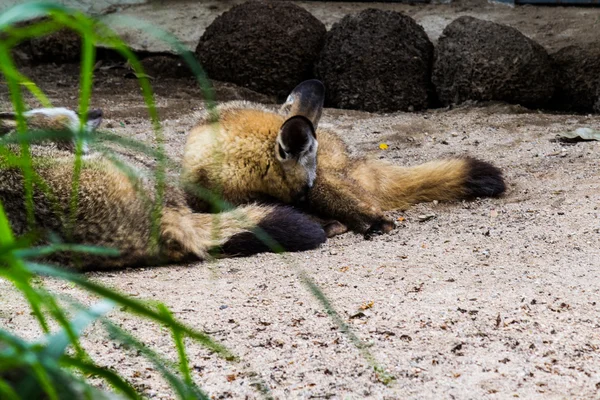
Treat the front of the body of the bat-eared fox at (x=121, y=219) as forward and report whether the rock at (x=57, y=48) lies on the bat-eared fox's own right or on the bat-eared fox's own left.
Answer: on the bat-eared fox's own right

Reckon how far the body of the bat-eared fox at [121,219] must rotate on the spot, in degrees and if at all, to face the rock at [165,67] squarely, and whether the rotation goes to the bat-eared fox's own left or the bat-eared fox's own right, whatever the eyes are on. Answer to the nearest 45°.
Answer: approximately 90° to the bat-eared fox's own right

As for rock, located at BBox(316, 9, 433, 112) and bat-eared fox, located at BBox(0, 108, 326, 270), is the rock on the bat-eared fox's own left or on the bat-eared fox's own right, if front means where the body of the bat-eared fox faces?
on the bat-eared fox's own right

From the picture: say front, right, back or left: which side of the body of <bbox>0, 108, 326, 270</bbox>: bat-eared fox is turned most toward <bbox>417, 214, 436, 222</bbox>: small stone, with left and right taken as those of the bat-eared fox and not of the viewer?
back

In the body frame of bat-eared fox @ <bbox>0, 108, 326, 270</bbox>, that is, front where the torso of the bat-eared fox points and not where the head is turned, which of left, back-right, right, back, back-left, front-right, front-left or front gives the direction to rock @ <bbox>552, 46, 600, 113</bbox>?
back-right

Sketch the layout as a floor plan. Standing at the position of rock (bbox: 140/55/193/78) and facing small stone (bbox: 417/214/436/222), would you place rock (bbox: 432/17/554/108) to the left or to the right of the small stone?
left

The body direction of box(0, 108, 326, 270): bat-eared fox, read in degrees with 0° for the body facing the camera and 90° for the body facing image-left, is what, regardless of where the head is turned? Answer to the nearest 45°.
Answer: approximately 90°

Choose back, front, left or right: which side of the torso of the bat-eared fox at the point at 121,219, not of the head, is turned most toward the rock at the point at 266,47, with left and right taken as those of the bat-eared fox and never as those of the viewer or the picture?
right

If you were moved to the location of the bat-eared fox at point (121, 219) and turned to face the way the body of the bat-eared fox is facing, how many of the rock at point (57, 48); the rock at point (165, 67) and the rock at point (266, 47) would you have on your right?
3

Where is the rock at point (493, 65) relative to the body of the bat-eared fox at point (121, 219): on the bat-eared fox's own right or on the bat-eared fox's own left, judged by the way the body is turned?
on the bat-eared fox's own right
